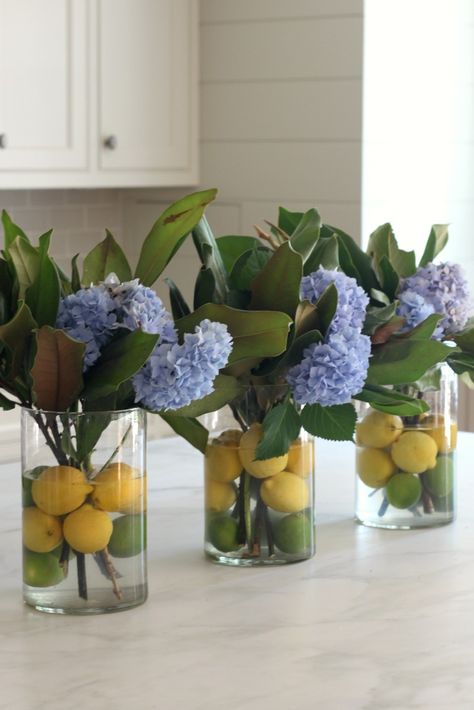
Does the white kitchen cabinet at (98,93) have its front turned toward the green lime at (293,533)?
yes

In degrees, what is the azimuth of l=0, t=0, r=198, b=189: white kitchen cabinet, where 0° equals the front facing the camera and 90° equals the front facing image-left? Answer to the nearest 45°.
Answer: approximately 0°

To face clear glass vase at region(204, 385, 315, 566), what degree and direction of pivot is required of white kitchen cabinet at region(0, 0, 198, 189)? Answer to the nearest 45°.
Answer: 0° — it already faces it

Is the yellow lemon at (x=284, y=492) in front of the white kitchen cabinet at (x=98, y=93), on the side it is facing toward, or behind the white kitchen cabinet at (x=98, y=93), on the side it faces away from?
in front

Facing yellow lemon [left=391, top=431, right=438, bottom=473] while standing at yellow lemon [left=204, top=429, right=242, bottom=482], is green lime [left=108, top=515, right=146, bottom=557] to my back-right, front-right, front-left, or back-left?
back-right

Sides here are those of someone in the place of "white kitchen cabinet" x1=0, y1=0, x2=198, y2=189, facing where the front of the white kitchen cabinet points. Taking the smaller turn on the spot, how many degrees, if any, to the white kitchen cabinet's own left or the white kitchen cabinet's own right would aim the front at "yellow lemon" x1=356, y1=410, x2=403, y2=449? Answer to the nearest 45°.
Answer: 0° — it already faces it

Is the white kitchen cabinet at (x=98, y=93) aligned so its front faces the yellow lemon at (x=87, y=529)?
yes

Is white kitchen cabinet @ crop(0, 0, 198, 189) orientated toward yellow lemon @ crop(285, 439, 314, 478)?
yes

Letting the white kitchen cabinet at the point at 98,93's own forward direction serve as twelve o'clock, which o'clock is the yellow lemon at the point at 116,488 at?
The yellow lemon is roughly at 12 o'clock from the white kitchen cabinet.

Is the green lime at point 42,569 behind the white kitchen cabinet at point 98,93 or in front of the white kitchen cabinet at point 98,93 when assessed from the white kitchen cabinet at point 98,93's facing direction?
in front

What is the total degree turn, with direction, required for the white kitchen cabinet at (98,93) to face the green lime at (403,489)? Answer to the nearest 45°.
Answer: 0° — it already faces it
